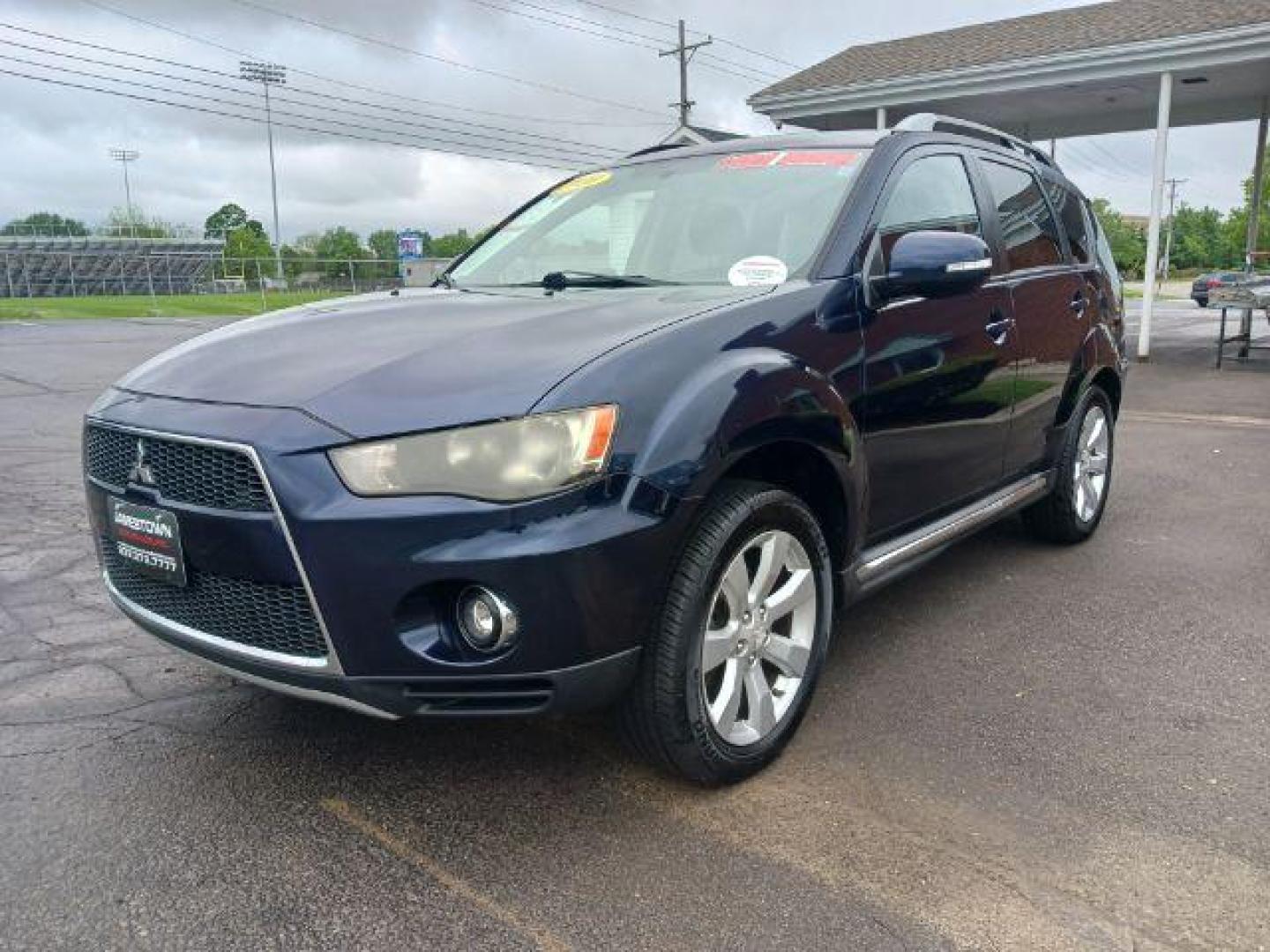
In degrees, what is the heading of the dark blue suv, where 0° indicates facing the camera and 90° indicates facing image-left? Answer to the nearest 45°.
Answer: approximately 45°
